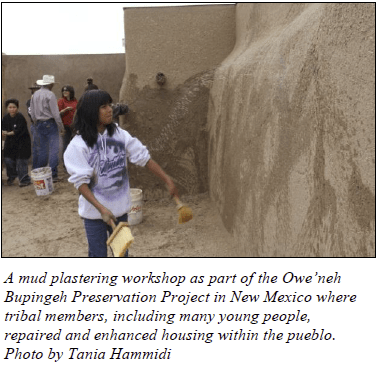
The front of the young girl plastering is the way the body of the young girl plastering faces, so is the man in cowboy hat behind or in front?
behind

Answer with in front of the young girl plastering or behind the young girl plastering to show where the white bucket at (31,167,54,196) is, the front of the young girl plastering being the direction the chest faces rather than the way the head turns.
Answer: behind

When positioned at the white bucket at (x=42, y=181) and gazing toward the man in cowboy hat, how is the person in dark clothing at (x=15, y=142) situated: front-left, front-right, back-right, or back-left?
front-left
